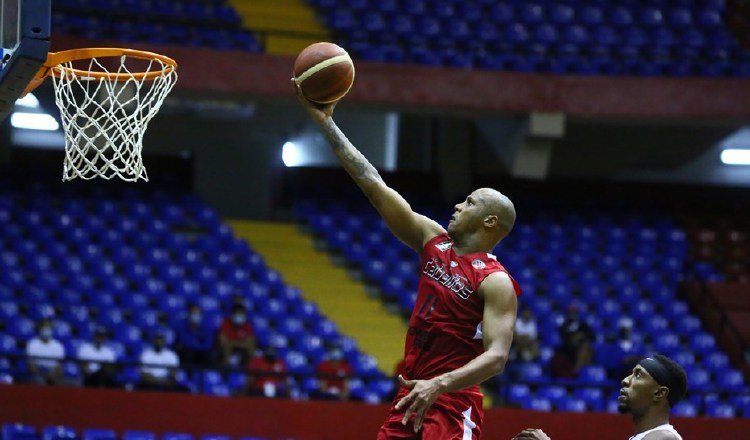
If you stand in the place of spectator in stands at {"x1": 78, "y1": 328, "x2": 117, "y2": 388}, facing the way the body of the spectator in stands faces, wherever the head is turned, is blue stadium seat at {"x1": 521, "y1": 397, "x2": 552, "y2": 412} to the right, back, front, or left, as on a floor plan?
left

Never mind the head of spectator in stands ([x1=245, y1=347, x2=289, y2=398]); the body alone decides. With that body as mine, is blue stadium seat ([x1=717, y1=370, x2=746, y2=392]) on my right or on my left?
on my left

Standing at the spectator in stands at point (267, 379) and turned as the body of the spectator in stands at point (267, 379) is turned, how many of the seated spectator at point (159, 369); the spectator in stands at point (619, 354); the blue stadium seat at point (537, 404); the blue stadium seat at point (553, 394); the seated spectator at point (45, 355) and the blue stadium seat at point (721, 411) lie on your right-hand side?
2

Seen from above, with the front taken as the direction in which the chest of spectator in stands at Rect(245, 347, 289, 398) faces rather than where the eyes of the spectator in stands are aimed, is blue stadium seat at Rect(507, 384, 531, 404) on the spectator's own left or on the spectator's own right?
on the spectator's own left

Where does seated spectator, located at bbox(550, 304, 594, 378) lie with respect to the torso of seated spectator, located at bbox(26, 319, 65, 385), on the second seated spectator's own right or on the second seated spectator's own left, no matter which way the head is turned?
on the second seated spectator's own left

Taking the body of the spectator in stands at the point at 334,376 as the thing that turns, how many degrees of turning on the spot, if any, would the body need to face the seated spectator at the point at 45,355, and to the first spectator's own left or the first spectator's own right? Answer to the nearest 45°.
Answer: approximately 90° to the first spectator's own right

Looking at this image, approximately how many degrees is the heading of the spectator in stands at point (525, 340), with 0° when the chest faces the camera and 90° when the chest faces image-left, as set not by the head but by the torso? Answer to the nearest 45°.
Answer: approximately 0°

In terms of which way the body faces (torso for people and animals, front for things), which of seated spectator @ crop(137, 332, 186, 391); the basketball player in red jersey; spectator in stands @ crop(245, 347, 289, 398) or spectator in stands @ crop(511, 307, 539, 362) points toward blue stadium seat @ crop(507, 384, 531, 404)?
spectator in stands @ crop(511, 307, 539, 362)

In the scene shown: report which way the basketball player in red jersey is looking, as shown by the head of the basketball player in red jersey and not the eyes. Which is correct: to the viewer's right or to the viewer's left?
to the viewer's left
